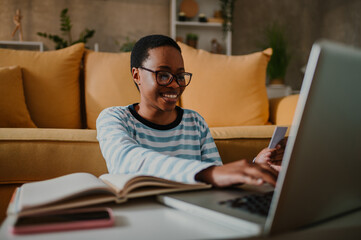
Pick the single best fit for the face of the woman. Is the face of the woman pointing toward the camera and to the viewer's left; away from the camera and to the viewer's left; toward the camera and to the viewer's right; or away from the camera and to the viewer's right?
toward the camera and to the viewer's right

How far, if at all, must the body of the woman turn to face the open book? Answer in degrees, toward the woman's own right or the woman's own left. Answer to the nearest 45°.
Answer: approximately 45° to the woman's own right

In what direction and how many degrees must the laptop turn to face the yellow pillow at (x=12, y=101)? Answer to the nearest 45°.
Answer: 0° — it already faces it

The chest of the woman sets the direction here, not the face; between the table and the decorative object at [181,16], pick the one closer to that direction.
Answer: the table

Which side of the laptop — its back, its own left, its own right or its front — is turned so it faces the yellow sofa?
front

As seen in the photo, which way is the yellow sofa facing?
toward the camera

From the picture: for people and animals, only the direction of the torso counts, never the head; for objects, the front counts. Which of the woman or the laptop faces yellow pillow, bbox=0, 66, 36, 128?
the laptop

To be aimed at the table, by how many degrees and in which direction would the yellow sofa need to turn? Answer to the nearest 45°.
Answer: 0° — it already faces it

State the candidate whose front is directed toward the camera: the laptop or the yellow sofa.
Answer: the yellow sofa

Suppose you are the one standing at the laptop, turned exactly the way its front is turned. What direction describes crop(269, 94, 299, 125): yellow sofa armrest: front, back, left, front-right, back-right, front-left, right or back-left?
front-right

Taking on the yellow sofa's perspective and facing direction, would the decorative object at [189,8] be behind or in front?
behind

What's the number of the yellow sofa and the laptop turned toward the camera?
1

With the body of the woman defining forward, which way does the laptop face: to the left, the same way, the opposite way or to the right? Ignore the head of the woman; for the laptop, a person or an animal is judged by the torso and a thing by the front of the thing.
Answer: the opposite way

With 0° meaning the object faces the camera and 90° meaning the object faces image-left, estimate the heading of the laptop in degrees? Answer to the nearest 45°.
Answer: approximately 135°
